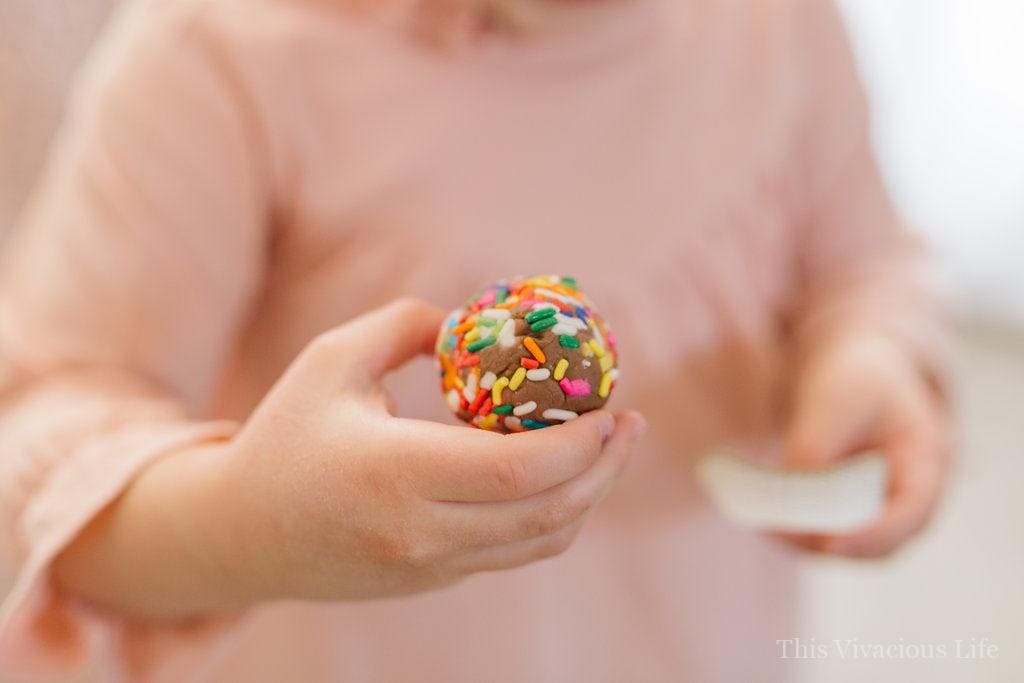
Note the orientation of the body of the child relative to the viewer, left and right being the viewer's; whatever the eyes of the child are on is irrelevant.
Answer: facing the viewer
